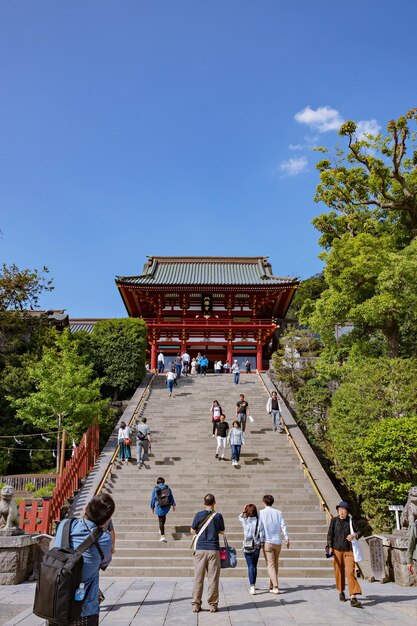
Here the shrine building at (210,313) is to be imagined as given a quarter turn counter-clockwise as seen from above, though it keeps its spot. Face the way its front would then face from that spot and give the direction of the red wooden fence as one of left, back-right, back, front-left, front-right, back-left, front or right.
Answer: right

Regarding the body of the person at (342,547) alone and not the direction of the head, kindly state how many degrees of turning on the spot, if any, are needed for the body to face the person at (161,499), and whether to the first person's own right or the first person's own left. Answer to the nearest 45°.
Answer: approximately 135° to the first person's own right

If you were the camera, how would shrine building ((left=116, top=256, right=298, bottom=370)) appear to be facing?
facing the viewer

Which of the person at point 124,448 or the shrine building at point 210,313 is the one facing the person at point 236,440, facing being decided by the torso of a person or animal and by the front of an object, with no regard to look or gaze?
the shrine building

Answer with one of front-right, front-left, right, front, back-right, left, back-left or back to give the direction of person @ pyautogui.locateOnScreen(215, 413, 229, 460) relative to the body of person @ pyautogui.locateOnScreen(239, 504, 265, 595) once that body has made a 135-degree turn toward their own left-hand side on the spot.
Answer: back-right

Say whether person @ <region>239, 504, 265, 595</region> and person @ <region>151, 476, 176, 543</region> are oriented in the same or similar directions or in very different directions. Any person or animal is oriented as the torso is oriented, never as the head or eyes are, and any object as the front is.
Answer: same or similar directions

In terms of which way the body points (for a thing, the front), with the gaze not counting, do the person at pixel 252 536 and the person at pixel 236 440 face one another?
yes

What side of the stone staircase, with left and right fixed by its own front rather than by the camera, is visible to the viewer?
front

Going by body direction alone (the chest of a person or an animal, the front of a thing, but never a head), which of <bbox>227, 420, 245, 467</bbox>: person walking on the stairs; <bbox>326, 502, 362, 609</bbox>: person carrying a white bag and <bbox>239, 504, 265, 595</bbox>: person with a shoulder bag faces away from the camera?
<bbox>239, 504, 265, 595</bbox>: person with a shoulder bag

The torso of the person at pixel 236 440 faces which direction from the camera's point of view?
toward the camera

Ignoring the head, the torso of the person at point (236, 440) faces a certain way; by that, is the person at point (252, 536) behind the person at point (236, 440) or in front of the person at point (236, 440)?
in front

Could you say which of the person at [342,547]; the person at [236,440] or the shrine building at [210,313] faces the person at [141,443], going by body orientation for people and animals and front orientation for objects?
the shrine building
